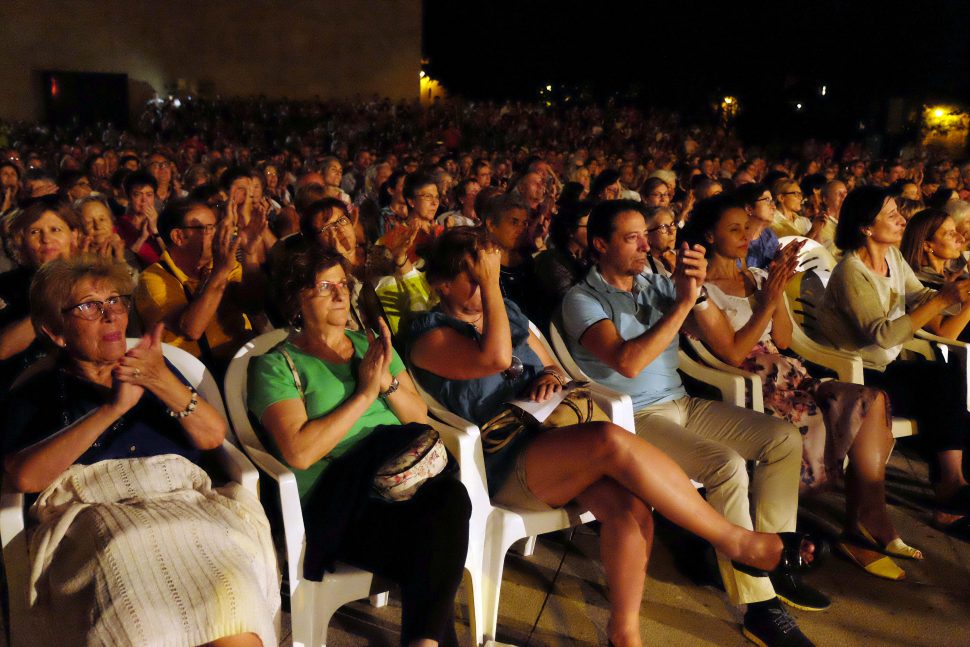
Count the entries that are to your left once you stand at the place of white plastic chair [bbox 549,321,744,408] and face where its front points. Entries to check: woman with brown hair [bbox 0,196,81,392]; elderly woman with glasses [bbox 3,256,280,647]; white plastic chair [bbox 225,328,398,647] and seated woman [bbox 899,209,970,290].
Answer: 1

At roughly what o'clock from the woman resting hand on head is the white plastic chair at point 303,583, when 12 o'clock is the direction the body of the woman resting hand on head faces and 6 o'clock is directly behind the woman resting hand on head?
The white plastic chair is roughly at 3 o'clock from the woman resting hand on head.

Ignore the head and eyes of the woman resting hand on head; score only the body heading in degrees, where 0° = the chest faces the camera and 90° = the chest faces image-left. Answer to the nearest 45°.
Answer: approximately 315°

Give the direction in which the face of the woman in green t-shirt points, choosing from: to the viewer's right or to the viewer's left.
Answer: to the viewer's right

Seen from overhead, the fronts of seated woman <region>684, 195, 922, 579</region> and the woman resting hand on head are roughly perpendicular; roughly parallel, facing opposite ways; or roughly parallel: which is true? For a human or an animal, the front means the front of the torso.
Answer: roughly parallel

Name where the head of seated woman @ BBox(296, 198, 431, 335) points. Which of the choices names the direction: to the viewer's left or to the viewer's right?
to the viewer's right

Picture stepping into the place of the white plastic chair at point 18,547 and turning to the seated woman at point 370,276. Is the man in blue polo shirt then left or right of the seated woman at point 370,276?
right

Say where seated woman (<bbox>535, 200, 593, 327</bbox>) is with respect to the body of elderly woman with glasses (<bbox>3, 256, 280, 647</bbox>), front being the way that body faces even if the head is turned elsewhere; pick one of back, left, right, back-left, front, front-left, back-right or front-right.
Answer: left

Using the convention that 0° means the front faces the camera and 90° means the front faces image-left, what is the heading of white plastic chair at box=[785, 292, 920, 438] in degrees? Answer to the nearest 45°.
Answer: approximately 315°

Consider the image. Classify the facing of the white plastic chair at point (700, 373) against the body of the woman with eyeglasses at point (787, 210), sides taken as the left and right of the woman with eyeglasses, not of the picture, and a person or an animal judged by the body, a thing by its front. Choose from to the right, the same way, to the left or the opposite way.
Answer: the same way

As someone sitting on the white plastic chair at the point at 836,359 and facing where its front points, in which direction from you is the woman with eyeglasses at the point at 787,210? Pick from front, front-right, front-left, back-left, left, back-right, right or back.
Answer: back-left

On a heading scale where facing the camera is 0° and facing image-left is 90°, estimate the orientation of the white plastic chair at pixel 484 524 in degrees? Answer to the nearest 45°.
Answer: approximately 315°

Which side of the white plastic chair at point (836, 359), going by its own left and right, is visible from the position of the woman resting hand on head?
right

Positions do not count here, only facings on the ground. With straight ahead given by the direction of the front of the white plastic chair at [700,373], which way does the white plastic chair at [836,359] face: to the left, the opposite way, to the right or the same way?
the same way

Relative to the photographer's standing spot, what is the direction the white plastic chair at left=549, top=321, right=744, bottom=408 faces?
facing the viewer and to the right of the viewer

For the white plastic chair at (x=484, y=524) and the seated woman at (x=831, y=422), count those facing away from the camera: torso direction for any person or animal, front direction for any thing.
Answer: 0

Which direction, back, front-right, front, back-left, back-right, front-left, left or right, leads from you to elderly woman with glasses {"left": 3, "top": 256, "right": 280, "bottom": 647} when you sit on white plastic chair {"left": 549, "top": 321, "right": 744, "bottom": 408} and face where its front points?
right
